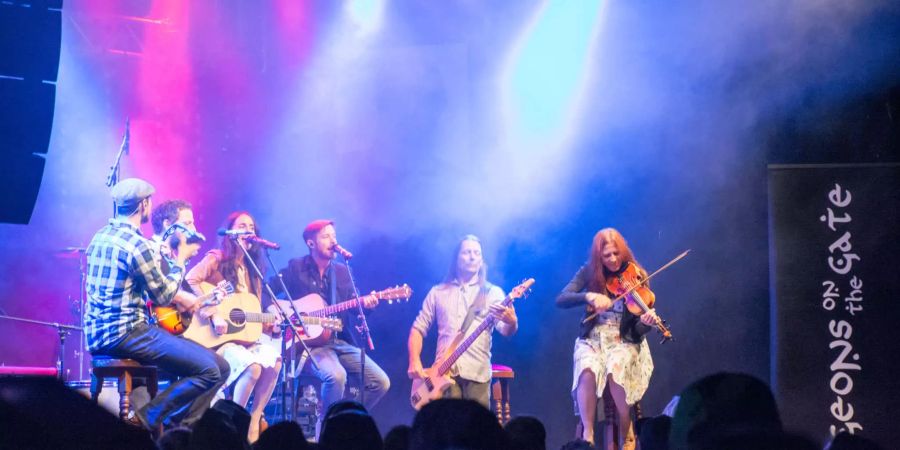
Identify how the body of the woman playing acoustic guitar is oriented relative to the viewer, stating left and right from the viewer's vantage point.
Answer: facing the viewer and to the right of the viewer

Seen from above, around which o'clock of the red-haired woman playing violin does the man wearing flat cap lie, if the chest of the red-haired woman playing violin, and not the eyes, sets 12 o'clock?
The man wearing flat cap is roughly at 2 o'clock from the red-haired woman playing violin.

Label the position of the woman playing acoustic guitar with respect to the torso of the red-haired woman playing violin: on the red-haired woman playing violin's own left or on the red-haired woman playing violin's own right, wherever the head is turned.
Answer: on the red-haired woman playing violin's own right

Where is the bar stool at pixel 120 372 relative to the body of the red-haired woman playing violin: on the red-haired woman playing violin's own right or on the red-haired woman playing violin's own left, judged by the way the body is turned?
on the red-haired woman playing violin's own right

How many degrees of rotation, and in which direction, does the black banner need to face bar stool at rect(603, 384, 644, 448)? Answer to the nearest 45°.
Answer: approximately 90° to its right

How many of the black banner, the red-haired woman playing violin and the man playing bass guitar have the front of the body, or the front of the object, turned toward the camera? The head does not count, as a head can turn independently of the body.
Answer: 3

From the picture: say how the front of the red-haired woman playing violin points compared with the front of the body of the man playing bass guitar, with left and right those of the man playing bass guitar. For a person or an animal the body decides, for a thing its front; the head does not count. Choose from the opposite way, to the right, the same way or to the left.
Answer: the same way

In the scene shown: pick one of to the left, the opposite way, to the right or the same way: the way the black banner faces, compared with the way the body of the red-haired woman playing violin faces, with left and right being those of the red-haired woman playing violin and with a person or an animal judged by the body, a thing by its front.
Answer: the same way

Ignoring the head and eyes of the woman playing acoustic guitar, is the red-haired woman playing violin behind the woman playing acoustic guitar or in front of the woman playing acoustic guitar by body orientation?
in front

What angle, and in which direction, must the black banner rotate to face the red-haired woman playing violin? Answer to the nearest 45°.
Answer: approximately 90° to its right

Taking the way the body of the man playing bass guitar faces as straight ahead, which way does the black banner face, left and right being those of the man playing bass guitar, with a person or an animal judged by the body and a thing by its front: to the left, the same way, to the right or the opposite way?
the same way

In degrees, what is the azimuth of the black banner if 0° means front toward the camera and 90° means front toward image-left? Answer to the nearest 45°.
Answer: approximately 0°

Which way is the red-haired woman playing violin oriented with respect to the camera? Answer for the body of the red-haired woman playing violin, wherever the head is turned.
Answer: toward the camera
